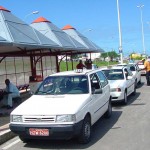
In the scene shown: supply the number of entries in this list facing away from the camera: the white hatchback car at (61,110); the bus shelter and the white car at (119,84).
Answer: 0

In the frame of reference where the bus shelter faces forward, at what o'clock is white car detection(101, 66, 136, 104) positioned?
The white car is roughly at 12 o'clock from the bus shelter.

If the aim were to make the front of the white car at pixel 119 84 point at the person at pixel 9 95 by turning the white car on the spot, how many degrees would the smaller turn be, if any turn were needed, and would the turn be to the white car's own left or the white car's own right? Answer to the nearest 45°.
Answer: approximately 45° to the white car's own right

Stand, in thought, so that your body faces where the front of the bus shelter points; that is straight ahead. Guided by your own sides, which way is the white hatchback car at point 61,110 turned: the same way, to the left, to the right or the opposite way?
to the right

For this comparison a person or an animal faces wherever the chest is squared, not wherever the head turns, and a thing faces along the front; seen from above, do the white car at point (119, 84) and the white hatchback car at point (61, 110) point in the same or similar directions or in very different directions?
same or similar directions

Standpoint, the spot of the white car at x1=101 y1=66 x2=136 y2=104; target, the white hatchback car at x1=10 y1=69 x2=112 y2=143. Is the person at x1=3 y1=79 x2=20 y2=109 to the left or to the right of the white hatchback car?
right

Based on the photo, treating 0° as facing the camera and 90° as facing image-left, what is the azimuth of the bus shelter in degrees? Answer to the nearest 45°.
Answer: approximately 315°

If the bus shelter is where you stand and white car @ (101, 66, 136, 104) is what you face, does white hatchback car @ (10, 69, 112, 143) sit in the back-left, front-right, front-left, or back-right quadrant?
front-right

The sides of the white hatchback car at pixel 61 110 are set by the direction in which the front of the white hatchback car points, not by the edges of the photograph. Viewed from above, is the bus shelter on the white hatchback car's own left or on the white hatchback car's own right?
on the white hatchback car's own right

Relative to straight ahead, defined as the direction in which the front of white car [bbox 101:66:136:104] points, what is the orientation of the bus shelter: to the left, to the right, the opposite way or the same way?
to the left
